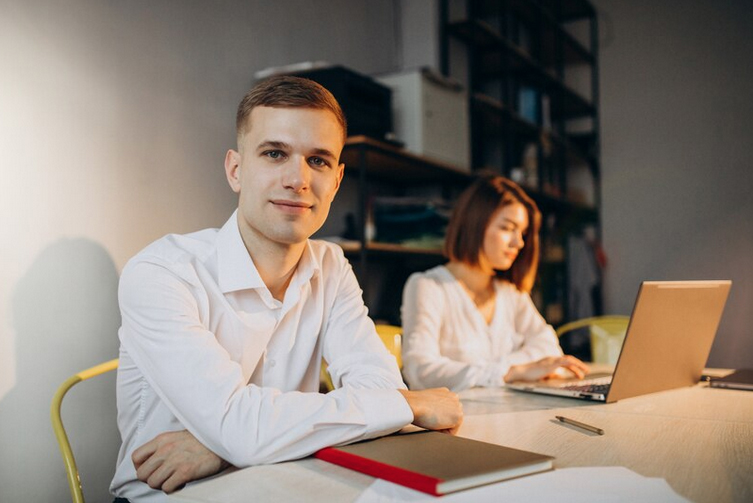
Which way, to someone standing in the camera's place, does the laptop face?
facing away from the viewer and to the left of the viewer

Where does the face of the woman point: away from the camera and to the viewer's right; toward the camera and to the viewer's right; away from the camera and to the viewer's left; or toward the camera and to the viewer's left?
toward the camera and to the viewer's right

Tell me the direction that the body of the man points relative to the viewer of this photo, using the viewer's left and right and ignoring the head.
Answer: facing the viewer and to the right of the viewer

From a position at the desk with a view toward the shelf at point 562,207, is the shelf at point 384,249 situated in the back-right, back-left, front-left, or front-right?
front-left

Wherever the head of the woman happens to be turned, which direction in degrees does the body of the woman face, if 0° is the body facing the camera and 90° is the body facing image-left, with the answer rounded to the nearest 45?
approximately 315°

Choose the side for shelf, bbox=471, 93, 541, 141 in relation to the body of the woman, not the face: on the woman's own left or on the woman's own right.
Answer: on the woman's own left

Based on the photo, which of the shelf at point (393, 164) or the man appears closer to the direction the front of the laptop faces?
the shelf

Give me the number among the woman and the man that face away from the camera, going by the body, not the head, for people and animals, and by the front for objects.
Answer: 0

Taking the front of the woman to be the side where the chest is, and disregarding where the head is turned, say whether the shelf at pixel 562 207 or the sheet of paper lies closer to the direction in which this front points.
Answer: the sheet of paper

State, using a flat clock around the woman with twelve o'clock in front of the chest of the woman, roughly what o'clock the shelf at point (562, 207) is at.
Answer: The shelf is roughly at 8 o'clock from the woman.

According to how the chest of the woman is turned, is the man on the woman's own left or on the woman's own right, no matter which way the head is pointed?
on the woman's own right

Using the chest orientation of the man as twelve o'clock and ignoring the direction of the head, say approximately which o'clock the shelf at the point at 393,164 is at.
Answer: The shelf is roughly at 8 o'clock from the man.

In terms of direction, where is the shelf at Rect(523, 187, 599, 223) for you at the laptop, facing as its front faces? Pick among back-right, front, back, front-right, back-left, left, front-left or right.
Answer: front-right

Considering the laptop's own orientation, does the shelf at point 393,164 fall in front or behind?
in front
